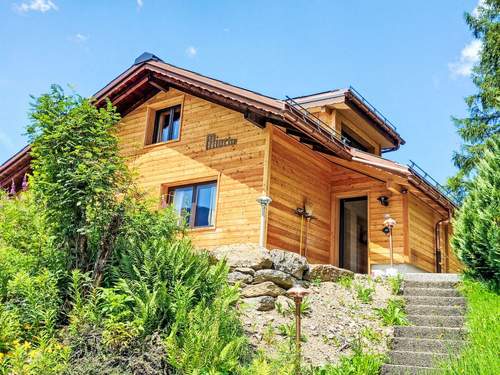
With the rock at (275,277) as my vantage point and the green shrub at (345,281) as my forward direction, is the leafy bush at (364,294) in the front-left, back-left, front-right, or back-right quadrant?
front-right

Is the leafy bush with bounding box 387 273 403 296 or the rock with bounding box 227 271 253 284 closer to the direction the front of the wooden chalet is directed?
the rock

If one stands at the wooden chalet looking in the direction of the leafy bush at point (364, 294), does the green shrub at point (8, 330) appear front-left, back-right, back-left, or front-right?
front-right

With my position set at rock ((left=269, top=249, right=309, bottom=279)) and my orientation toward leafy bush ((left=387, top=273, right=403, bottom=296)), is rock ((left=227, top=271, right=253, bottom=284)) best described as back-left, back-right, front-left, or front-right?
back-right

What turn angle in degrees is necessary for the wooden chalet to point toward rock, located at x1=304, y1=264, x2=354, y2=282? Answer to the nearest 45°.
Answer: approximately 45° to its left

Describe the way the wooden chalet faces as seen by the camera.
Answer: facing the viewer and to the left of the viewer

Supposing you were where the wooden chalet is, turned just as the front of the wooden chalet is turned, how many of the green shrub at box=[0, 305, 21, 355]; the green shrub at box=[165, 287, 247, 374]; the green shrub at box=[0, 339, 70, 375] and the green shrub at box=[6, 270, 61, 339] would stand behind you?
0

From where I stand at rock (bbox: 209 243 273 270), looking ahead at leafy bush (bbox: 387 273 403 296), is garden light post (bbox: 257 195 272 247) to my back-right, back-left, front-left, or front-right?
front-left

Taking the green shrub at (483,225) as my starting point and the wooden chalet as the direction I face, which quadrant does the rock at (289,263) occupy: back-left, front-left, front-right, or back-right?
front-left
